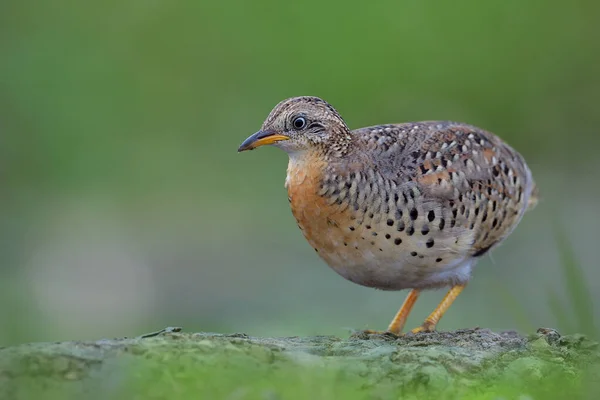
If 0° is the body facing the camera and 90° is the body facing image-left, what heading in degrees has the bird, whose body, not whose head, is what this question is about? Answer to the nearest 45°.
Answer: approximately 90°
